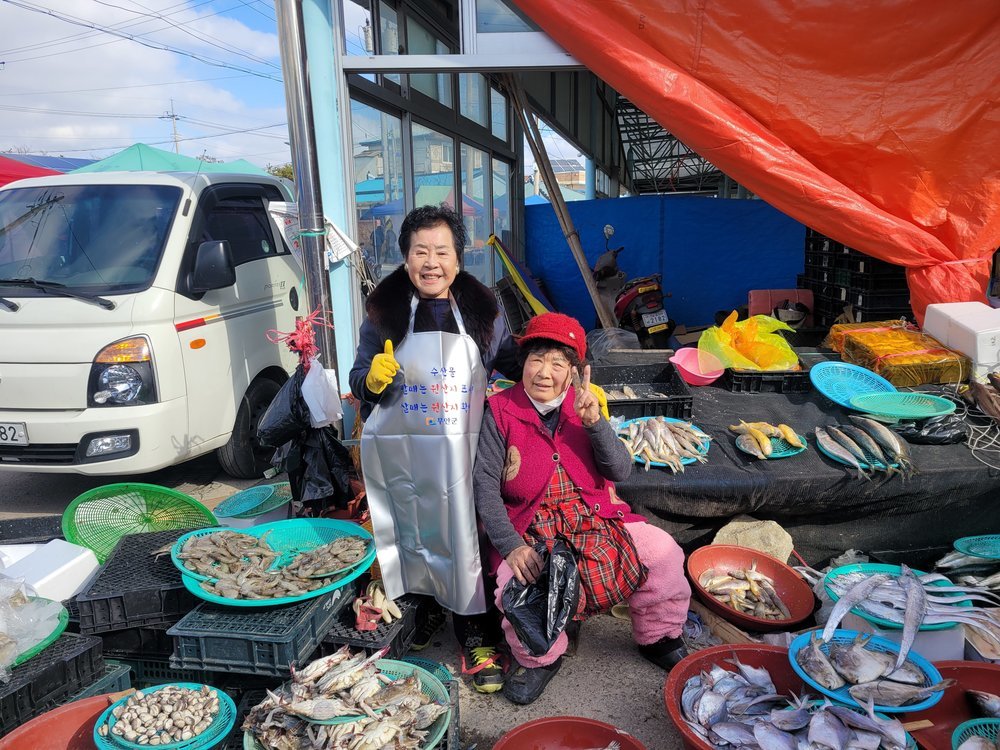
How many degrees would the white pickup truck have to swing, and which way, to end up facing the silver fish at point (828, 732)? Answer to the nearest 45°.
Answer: approximately 90° to its left

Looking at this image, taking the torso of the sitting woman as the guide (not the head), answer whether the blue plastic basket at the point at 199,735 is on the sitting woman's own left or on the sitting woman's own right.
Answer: on the sitting woman's own right

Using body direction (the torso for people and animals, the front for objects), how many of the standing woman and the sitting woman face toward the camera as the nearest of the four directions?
2

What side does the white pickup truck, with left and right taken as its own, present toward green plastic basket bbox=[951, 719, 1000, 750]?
left

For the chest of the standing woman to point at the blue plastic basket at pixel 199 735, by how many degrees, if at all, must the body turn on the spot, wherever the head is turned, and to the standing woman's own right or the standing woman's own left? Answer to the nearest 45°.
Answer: approximately 45° to the standing woman's own right

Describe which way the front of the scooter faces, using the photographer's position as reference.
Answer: facing away from the viewer and to the left of the viewer

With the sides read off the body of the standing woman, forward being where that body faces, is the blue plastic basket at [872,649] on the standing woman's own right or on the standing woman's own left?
on the standing woman's own left

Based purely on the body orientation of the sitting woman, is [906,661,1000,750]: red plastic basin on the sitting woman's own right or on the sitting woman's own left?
on the sitting woman's own left

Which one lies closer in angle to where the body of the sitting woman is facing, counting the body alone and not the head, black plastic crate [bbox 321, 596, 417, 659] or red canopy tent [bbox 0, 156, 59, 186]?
the black plastic crate

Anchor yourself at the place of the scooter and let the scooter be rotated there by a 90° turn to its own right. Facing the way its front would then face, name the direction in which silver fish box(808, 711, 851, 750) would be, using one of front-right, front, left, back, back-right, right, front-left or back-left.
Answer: back-right

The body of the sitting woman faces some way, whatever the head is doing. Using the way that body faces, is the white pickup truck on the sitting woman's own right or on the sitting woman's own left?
on the sitting woman's own right

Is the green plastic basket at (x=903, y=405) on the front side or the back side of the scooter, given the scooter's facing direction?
on the back side
